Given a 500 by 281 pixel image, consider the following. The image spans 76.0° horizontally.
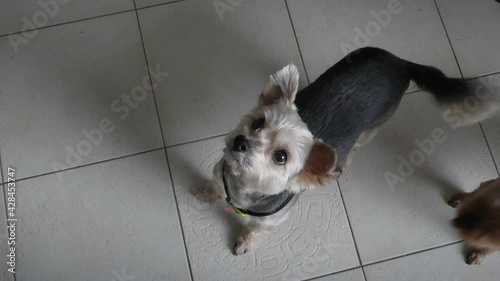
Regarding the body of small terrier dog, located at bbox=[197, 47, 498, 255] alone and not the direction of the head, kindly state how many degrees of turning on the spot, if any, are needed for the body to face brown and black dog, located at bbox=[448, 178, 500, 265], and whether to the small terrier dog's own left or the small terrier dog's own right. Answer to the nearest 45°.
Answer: approximately 135° to the small terrier dog's own left

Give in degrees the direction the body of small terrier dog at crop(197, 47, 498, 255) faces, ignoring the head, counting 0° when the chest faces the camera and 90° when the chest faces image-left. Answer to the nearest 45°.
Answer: approximately 45°
